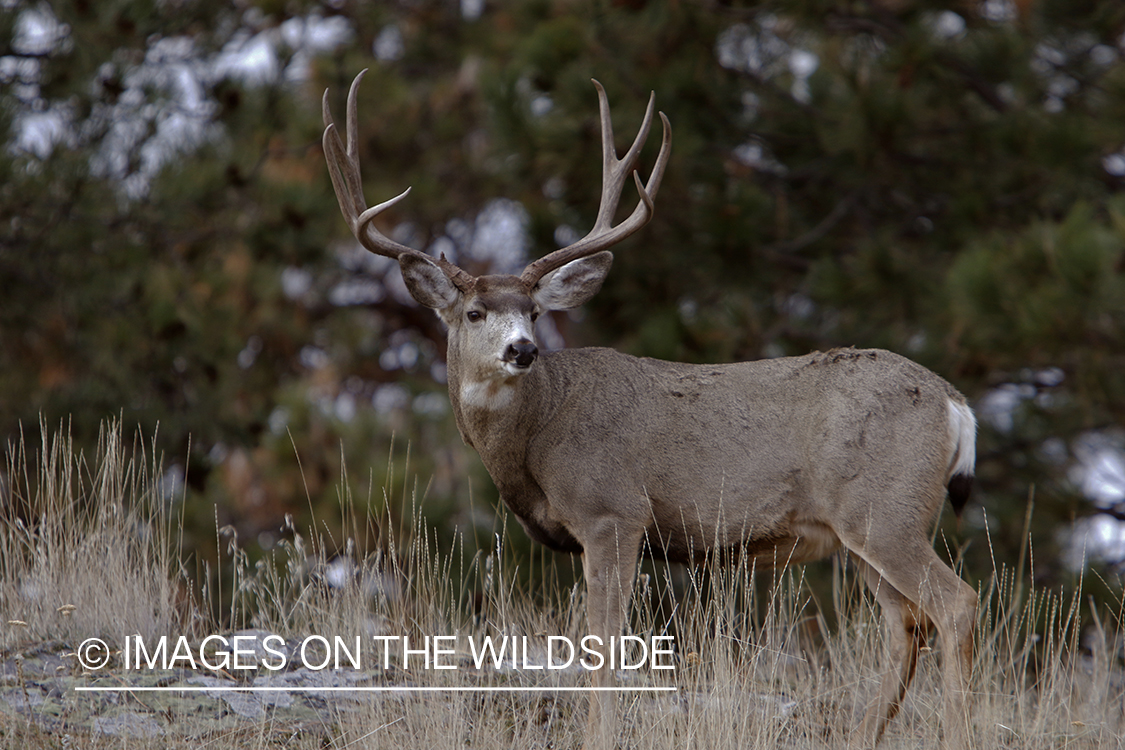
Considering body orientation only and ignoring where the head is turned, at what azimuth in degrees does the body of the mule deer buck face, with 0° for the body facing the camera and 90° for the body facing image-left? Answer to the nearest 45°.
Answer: approximately 90°
